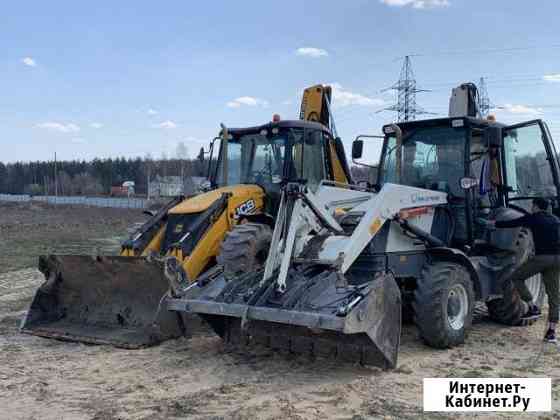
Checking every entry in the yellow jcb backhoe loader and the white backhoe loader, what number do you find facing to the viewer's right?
0

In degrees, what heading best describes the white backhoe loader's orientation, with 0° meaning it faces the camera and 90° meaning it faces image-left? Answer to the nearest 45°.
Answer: approximately 45°

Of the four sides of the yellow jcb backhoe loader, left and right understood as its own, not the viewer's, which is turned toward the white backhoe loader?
left

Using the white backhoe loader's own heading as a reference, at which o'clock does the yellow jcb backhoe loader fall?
The yellow jcb backhoe loader is roughly at 2 o'clock from the white backhoe loader.

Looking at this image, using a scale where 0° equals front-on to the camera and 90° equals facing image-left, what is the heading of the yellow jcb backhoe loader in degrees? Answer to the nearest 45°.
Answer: approximately 45°

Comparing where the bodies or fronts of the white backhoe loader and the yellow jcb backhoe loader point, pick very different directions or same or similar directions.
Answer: same or similar directions
